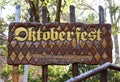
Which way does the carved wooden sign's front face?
toward the camera
